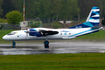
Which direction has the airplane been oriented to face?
to the viewer's left
